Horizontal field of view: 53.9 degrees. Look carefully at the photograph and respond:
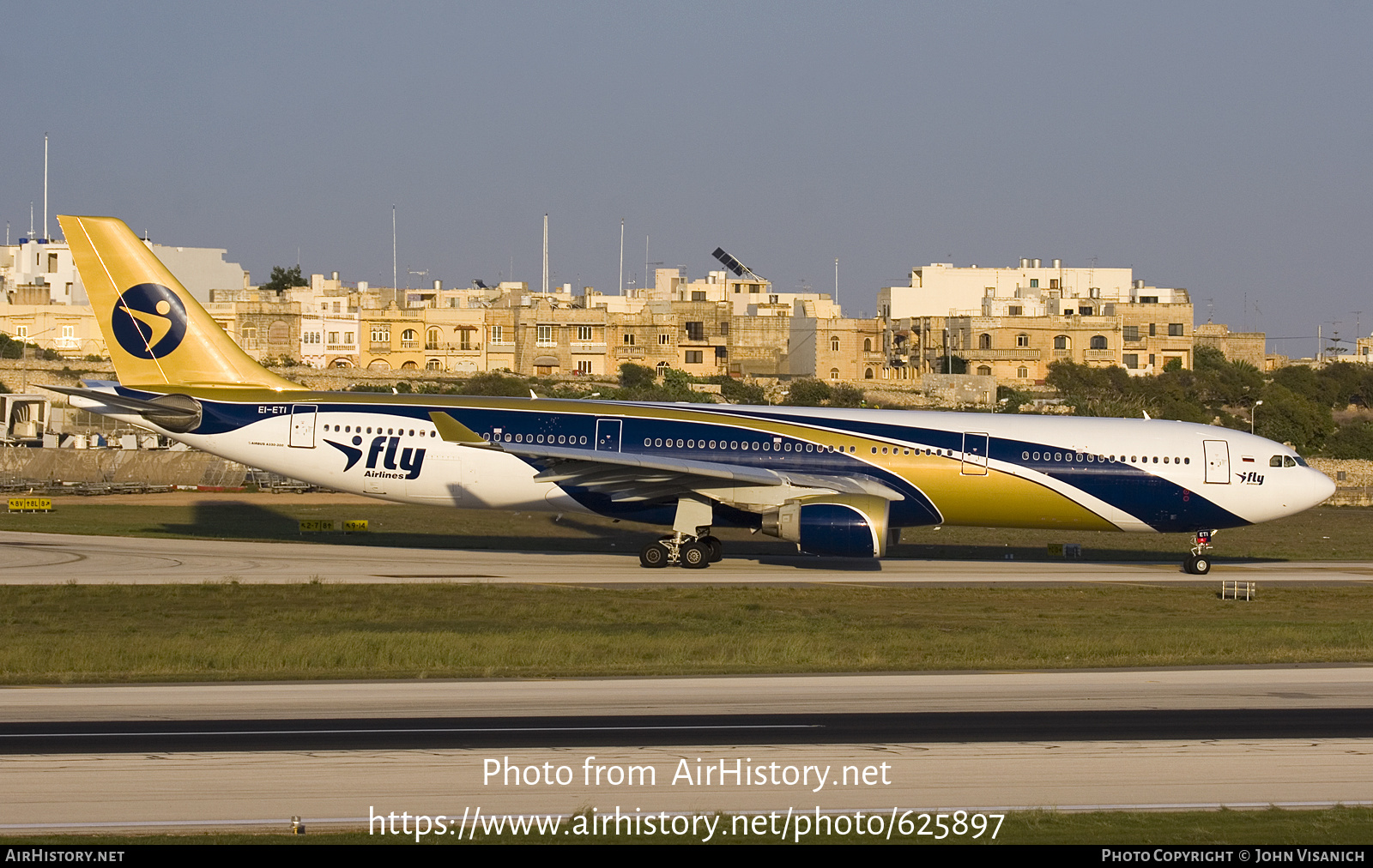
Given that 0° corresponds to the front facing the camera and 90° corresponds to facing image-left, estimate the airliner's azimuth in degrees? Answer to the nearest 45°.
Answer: approximately 270°
